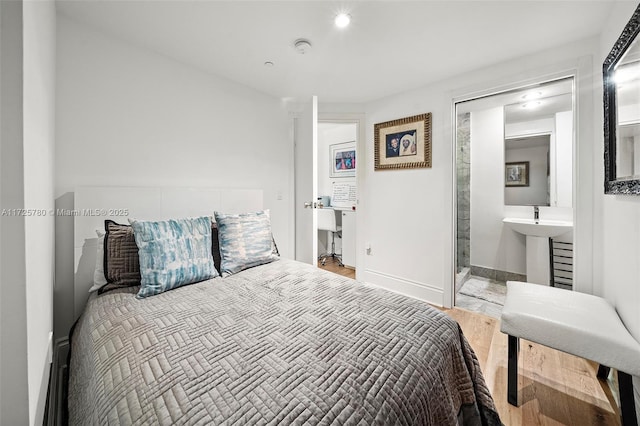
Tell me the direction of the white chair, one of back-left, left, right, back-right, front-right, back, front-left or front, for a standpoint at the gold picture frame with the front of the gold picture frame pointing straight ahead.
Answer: right

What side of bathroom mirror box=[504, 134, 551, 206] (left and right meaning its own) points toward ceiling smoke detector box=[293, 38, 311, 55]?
front

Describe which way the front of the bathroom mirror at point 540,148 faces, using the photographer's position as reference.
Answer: facing the viewer and to the left of the viewer

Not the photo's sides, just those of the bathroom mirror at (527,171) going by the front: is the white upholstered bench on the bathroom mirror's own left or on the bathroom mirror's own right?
on the bathroom mirror's own left

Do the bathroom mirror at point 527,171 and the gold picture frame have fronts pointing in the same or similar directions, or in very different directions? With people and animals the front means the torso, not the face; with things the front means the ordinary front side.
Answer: same or similar directions

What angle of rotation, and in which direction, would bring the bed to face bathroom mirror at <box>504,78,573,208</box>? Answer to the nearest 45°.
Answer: approximately 90° to its left

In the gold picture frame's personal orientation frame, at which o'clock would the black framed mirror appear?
The black framed mirror is roughly at 9 o'clock from the gold picture frame.

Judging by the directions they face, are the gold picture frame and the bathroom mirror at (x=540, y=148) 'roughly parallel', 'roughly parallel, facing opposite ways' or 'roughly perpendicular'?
roughly parallel
